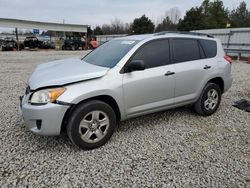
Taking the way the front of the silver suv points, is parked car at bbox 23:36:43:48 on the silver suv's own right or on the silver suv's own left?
on the silver suv's own right

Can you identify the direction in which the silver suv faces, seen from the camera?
facing the viewer and to the left of the viewer
